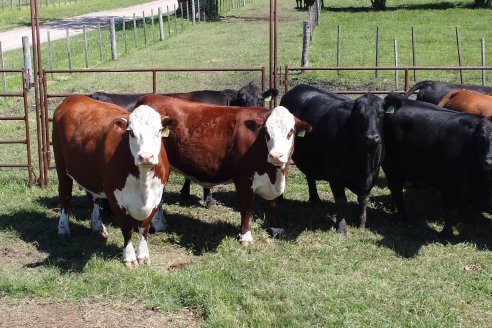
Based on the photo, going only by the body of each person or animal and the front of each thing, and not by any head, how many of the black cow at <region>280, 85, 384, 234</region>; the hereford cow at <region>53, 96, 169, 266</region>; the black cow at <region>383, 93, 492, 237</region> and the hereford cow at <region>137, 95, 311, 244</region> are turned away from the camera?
0

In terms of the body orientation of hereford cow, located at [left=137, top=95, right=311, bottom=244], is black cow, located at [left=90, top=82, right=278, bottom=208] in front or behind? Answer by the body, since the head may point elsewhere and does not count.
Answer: behind

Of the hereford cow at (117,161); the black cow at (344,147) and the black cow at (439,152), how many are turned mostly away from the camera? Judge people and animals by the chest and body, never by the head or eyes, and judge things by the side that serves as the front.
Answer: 0

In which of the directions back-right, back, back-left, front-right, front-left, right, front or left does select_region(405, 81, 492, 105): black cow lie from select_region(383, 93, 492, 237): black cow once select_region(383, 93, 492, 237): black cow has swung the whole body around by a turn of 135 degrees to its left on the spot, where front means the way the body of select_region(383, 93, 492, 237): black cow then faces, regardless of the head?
front

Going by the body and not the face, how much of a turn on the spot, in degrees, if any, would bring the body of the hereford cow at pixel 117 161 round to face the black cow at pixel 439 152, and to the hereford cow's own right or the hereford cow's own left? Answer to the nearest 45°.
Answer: approximately 45° to the hereford cow's own left

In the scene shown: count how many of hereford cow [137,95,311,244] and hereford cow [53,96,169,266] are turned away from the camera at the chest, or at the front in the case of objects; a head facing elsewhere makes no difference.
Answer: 0

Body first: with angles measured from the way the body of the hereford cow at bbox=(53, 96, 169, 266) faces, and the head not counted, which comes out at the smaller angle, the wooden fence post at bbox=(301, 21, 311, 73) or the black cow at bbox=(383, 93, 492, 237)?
the black cow

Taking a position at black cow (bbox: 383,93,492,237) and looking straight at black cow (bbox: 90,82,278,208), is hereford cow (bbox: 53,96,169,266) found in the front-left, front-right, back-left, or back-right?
front-left

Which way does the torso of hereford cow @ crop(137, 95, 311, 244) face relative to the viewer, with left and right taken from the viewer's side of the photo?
facing the viewer and to the right of the viewer

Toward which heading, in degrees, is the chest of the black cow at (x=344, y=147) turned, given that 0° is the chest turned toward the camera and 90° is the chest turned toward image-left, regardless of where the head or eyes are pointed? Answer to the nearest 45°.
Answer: approximately 315°
